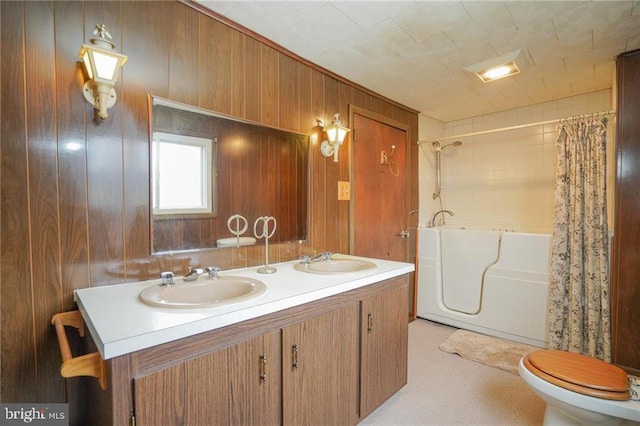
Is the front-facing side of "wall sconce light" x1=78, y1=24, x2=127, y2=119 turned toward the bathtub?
no

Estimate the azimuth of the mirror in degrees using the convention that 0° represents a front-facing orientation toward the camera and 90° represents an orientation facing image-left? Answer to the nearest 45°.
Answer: approximately 315°

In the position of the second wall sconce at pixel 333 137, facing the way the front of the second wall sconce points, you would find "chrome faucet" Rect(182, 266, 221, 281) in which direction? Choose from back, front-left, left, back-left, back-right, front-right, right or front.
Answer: right

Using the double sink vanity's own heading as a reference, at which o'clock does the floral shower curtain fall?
The floral shower curtain is roughly at 10 o'clock from the double sink vanity.

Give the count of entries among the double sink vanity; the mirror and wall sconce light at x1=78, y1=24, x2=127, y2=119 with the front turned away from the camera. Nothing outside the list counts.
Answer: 0

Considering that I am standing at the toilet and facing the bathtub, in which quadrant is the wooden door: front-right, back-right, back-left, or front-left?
front-left

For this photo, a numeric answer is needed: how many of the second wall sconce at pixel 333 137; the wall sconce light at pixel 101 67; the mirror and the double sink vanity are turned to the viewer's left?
0

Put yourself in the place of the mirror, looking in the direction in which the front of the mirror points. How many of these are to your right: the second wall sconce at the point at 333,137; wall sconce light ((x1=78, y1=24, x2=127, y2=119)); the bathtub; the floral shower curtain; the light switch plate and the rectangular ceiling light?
1

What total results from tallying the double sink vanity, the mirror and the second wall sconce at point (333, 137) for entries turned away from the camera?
0

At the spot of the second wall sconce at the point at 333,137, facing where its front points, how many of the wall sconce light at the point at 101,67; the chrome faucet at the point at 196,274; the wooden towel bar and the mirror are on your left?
0

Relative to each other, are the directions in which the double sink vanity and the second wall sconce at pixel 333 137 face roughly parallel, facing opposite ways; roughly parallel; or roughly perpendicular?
roughly parallel

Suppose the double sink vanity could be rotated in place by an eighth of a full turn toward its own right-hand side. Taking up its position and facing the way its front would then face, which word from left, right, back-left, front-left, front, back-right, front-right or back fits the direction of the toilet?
left

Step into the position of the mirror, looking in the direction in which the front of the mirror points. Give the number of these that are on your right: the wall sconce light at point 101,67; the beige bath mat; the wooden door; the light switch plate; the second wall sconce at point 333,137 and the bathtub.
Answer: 1

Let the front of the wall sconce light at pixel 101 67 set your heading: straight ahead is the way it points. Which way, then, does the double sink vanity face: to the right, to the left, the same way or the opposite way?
the same way

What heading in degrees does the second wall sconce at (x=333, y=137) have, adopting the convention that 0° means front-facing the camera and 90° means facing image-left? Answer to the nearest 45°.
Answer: approximately 315°

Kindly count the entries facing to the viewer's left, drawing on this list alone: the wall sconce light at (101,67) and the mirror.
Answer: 0

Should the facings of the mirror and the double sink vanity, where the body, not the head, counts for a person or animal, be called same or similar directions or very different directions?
same or similar directions

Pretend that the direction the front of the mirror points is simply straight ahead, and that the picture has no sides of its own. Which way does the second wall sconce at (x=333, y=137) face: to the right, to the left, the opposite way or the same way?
the same way

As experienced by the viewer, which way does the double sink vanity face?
facing the viewer and to the right of the viewer
